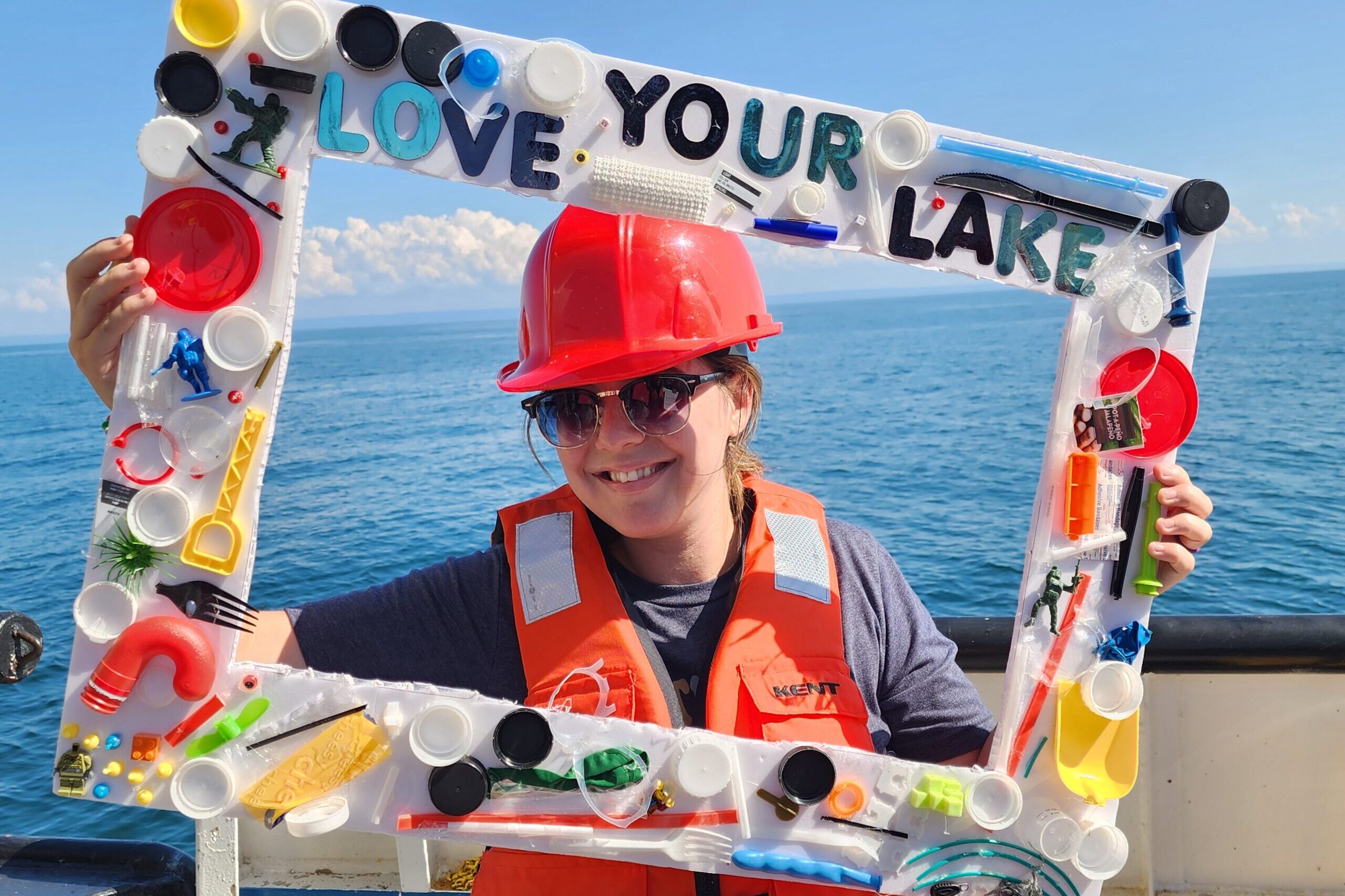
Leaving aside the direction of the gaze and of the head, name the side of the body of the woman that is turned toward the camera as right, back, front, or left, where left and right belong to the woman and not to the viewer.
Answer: front
